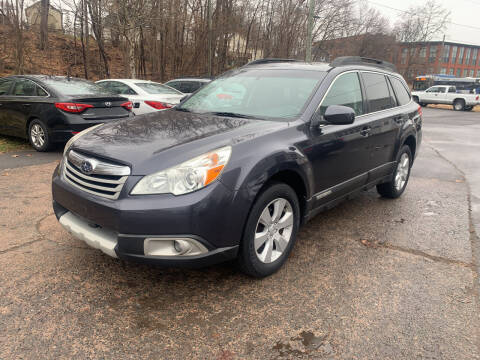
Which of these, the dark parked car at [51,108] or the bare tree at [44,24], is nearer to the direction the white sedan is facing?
the bare tree

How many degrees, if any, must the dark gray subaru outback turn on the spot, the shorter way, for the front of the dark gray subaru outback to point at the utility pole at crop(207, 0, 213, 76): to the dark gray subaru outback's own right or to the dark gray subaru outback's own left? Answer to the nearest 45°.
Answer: approximately 135° to the dark gray subaru outback's own right

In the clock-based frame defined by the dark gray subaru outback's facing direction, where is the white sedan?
The white sedan is roughly at 4 o'clock from the dark gray subaru outback.

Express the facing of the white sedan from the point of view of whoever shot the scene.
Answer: facing away from the viewer and to the left of the viewer

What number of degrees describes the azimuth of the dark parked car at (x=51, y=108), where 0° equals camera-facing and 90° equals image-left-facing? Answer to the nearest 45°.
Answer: approximately 135°

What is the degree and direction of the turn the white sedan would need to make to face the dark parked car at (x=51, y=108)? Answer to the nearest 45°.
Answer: approximately 90° to its left

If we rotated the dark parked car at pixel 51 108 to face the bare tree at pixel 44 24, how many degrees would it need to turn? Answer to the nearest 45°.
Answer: approximately 45° to its right
